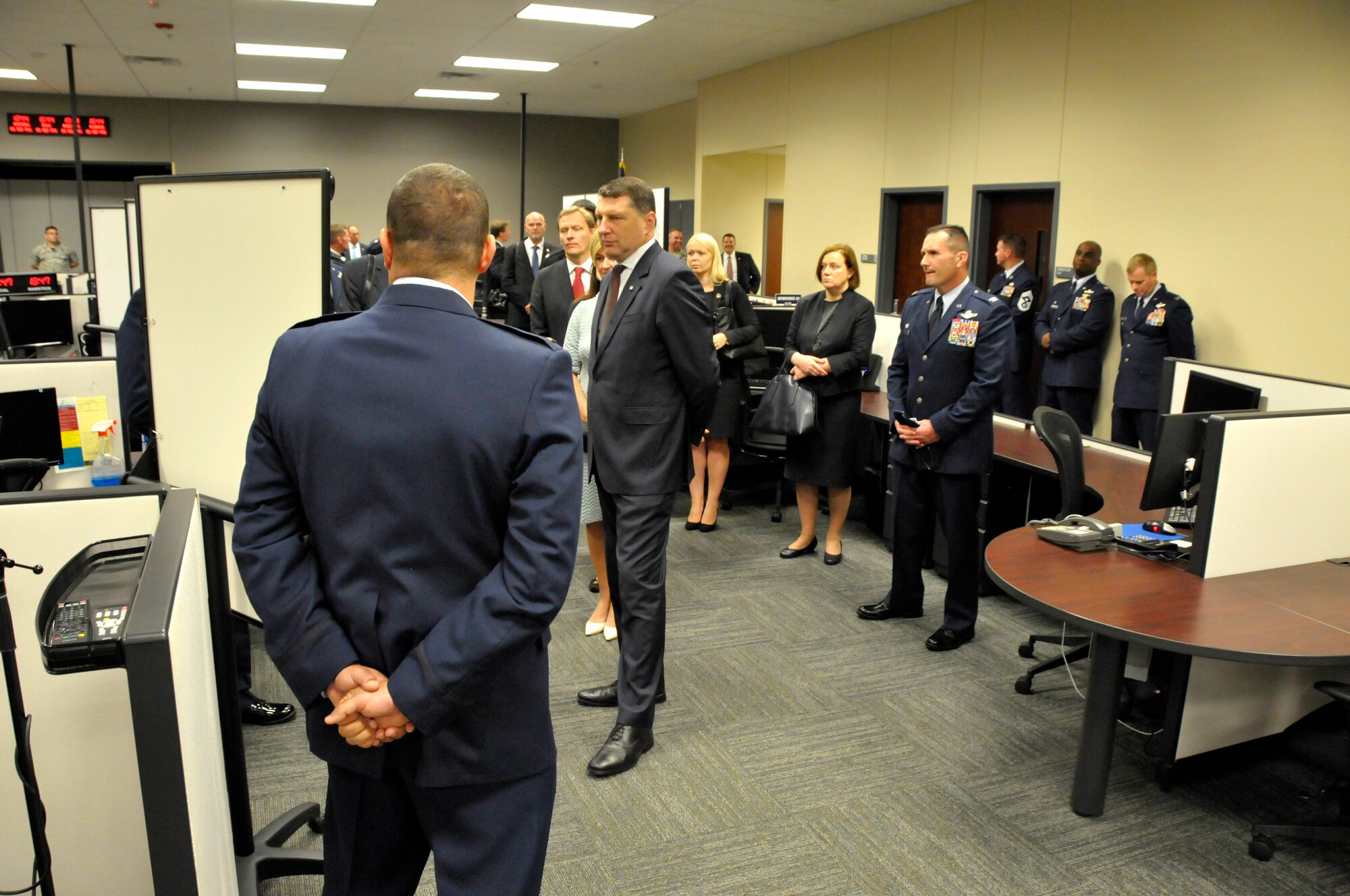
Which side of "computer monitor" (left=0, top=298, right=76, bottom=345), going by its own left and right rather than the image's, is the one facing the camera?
front

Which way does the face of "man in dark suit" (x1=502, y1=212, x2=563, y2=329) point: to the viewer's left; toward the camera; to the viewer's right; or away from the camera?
toward the camera

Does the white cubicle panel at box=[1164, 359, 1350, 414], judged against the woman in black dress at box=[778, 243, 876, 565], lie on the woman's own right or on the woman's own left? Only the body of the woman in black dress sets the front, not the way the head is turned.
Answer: on the woman's own left

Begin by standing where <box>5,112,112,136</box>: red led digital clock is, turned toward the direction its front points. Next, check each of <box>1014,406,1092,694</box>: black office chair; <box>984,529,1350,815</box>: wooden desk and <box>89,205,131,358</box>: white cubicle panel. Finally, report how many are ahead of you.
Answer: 3

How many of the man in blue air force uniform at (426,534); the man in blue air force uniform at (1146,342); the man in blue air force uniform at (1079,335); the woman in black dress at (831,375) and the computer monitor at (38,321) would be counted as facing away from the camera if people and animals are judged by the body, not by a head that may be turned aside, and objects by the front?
1

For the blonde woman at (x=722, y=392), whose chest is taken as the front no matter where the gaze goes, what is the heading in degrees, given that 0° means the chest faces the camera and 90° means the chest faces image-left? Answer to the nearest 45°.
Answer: approximately 45°

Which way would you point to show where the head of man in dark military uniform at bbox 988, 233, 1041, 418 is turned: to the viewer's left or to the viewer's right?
to the viewer's left

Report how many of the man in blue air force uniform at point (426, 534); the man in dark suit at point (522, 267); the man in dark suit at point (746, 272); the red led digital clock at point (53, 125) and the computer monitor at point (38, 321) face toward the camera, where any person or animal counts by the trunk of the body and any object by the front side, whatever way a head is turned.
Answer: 4

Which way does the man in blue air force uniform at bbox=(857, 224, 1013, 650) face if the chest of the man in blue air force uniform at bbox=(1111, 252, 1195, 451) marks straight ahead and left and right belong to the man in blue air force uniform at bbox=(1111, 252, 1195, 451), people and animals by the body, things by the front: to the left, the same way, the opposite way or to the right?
the same way

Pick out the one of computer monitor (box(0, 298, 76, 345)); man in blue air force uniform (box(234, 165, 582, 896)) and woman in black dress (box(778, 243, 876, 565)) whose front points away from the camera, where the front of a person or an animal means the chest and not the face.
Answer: the man in blue air force uniform

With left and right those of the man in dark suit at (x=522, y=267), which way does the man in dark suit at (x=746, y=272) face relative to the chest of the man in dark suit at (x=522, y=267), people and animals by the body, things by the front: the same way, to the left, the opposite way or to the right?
the same way

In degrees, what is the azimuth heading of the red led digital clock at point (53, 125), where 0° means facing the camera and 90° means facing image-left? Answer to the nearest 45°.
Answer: approximately 0°

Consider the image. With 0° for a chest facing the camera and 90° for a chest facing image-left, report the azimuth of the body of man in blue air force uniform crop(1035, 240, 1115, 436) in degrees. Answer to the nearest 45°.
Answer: approximately 45°

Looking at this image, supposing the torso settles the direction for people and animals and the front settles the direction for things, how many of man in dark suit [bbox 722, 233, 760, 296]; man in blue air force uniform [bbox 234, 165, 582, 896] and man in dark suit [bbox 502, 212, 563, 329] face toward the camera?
2

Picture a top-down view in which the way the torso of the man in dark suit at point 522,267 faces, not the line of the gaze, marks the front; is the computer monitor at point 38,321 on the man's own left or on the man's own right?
on the man's own right

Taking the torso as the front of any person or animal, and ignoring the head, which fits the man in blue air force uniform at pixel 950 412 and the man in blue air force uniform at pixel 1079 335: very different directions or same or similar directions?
same or similar directions
